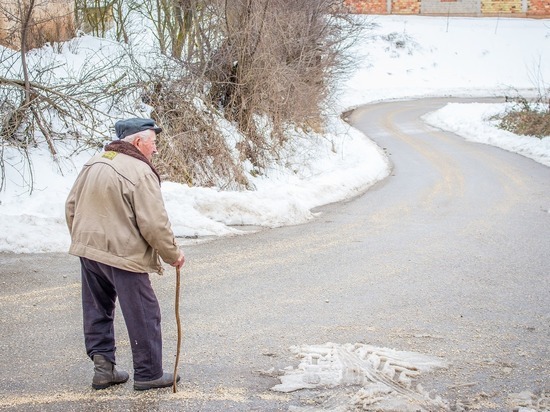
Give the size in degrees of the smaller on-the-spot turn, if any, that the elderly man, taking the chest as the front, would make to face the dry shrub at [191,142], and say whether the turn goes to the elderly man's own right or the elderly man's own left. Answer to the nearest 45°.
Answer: approximately 45° to the elderly man's own left

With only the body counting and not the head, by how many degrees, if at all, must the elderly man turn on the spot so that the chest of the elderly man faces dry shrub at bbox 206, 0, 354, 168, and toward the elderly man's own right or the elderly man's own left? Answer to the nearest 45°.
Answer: approximately 45° to the elderly man's own left

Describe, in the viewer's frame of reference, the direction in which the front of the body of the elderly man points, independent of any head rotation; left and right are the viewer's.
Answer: facing away from the viewer and to the right of the viewer
